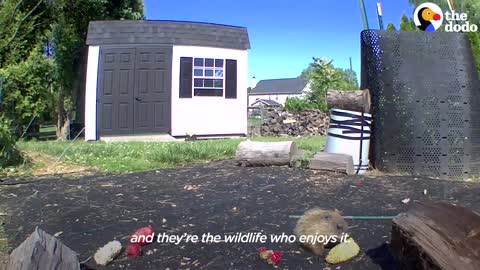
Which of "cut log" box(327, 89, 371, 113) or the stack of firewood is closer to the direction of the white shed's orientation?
the cut log

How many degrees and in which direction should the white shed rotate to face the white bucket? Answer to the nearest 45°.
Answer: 0° — it already faces it

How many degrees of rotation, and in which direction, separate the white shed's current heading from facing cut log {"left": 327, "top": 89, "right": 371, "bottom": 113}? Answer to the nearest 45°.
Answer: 0° — it already faces it

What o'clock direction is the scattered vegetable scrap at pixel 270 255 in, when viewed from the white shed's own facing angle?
The scattered vegetable scrap is roughly at 12 o'clock from the white shed.

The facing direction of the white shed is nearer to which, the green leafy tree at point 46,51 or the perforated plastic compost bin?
the perforated plastic compost bin

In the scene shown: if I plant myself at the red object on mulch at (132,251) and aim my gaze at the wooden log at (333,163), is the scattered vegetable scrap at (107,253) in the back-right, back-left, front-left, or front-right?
back-left

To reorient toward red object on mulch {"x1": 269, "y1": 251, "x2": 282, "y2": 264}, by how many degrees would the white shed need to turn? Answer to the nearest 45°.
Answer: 0° — it already faces it

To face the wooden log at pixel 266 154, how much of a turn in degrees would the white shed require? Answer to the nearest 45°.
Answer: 0° — it already faces it

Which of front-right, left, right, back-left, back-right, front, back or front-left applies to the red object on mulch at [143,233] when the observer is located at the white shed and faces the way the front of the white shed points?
front

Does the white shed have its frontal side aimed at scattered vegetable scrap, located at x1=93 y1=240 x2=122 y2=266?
yes

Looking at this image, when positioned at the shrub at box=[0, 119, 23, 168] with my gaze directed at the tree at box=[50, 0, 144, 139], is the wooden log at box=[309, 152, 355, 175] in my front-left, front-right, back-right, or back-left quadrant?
back-right

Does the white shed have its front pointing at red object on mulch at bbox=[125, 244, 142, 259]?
yes

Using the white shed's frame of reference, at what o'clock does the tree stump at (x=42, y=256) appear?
The tree stump is roughly at 12 o'clock from the white shed.

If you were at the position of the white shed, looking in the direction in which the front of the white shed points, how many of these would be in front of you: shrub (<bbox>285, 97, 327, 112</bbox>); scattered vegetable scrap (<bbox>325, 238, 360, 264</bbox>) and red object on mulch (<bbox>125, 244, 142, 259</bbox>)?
2

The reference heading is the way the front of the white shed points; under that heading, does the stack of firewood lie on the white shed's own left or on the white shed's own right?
on the white shed's own left

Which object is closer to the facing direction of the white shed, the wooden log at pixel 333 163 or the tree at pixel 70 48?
the wooden log

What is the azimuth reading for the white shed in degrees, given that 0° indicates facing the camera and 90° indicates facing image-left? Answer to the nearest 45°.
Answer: approximately 0°
